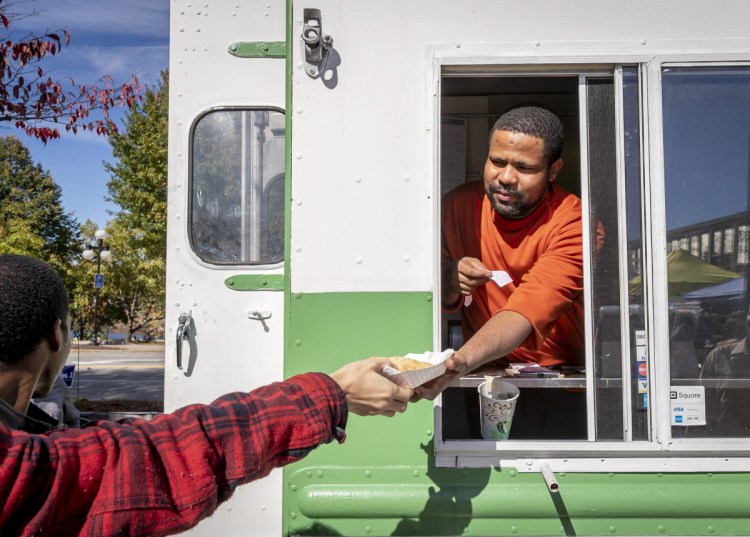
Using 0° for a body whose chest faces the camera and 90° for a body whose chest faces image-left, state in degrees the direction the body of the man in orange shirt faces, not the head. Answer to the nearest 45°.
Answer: approximately 45°

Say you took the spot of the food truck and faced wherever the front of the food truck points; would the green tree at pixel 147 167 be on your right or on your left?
on your left

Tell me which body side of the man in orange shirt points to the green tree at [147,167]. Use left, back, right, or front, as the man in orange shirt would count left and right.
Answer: right

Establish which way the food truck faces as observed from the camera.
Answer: facing to the right of the viewer

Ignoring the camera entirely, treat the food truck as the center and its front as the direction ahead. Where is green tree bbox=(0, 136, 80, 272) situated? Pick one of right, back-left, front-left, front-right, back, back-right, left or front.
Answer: back-left

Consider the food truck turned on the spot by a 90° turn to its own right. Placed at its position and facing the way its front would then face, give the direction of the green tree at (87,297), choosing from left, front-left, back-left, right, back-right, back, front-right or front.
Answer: back-right

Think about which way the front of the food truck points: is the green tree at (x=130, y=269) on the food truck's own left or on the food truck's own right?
on the food truck's own left
